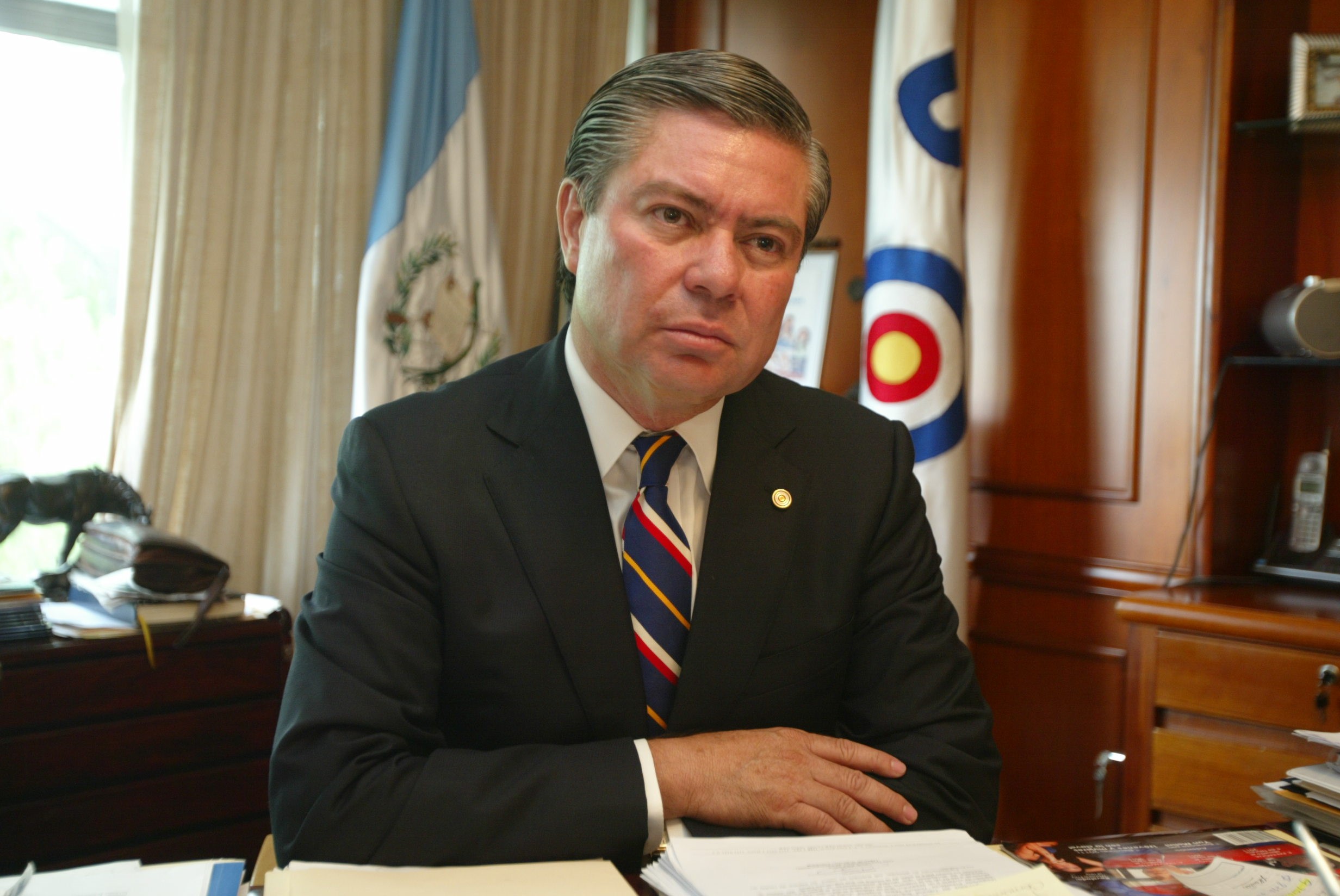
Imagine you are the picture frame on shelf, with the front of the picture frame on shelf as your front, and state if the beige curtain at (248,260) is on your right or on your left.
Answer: on your right

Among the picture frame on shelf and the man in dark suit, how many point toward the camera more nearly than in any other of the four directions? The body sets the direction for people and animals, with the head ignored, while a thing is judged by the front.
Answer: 2

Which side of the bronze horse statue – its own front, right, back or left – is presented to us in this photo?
right

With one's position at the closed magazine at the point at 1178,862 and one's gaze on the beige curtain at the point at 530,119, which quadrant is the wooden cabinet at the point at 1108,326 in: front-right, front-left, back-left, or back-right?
front-right

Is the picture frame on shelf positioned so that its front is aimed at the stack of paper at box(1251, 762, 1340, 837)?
yes

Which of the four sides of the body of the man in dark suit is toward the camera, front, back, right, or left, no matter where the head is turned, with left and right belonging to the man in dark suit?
front

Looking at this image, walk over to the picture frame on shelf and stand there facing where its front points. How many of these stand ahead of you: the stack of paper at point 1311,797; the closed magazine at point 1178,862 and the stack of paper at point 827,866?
3

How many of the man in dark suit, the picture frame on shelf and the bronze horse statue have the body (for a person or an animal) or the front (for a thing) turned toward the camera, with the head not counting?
2

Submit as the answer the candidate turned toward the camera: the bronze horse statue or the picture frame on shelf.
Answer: the picture frame on shelf

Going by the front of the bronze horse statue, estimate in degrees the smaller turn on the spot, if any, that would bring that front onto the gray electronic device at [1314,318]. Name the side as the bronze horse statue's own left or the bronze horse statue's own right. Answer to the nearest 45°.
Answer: approximately 45° to the bronze horse statue's own right

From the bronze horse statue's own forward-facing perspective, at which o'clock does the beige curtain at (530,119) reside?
The beige curtain is roughly at 11 o'clock from the bronze horse statue.

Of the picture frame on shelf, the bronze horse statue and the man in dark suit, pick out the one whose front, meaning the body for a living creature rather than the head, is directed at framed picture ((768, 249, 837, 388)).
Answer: the bronze horse statue

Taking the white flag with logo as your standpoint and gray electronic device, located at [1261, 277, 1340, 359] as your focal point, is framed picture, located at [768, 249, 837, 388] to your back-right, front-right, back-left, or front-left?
back-left

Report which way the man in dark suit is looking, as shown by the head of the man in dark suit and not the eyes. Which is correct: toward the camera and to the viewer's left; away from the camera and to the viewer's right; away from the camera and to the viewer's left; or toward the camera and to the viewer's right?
toward the camera and to the viewer's right

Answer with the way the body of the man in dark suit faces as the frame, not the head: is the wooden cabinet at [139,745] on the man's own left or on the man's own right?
on the man's own right

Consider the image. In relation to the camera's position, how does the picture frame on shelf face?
facing the viewer
